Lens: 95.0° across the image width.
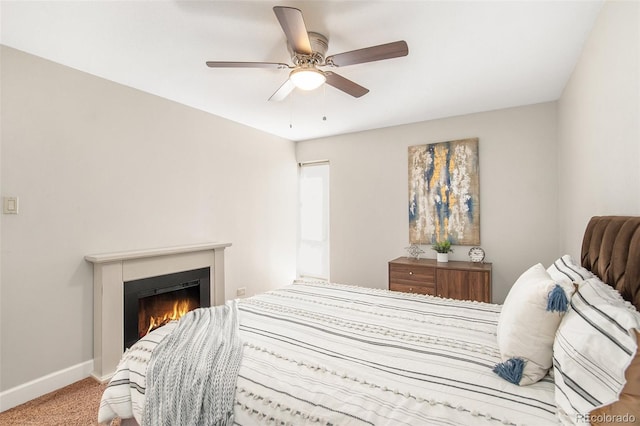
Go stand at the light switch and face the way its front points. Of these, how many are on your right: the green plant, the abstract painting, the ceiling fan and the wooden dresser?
0

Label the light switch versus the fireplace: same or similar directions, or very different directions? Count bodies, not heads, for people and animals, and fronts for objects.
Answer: same or similar directions

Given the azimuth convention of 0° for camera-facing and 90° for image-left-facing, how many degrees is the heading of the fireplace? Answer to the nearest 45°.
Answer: approximately 315°

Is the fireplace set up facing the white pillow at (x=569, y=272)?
yes

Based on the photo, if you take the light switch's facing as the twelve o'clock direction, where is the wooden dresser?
The wooden dresser is roughly at 10 o'clock from the light switch.

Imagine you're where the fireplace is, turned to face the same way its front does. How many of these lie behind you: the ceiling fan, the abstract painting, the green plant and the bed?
0

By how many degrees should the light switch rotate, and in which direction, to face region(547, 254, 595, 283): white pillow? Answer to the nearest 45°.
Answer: approximately 45° to its left

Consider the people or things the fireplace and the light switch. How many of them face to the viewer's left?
0

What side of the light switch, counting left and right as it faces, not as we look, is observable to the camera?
front

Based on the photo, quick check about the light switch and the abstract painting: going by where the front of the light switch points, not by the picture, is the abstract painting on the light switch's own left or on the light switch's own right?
on the light switch's own left

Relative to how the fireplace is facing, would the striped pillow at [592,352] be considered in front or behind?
in front

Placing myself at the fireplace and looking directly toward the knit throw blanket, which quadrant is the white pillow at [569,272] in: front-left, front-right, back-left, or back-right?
front-left

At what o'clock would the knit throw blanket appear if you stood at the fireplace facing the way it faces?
The knit throw blanket is roughly at 1 o'clock from the fireplace.

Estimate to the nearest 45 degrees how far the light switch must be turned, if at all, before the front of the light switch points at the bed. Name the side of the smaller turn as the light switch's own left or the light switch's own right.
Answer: approximately 45° to the light switch's own left

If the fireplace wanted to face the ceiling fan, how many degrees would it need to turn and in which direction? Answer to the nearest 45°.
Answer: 0° — it already faces it

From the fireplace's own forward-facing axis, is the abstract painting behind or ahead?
ahead
